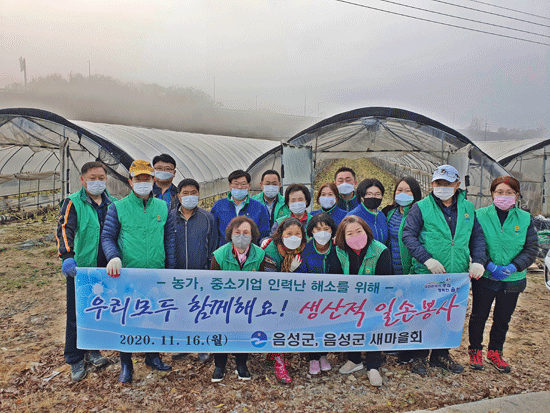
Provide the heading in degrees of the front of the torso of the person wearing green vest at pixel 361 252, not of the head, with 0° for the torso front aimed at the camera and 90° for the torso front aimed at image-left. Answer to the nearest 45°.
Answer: approximately 0°

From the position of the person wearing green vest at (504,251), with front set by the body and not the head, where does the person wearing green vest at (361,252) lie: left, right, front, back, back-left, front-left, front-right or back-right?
front-right

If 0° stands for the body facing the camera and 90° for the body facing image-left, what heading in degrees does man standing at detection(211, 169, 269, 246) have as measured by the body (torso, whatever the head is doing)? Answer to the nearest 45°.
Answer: approximately 0°

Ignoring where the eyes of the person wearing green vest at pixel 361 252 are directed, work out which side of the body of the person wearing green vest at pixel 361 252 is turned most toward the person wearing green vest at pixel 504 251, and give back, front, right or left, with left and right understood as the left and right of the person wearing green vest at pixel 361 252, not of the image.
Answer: left

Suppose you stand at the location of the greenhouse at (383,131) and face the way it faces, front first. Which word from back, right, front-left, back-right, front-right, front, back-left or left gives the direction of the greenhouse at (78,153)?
right
